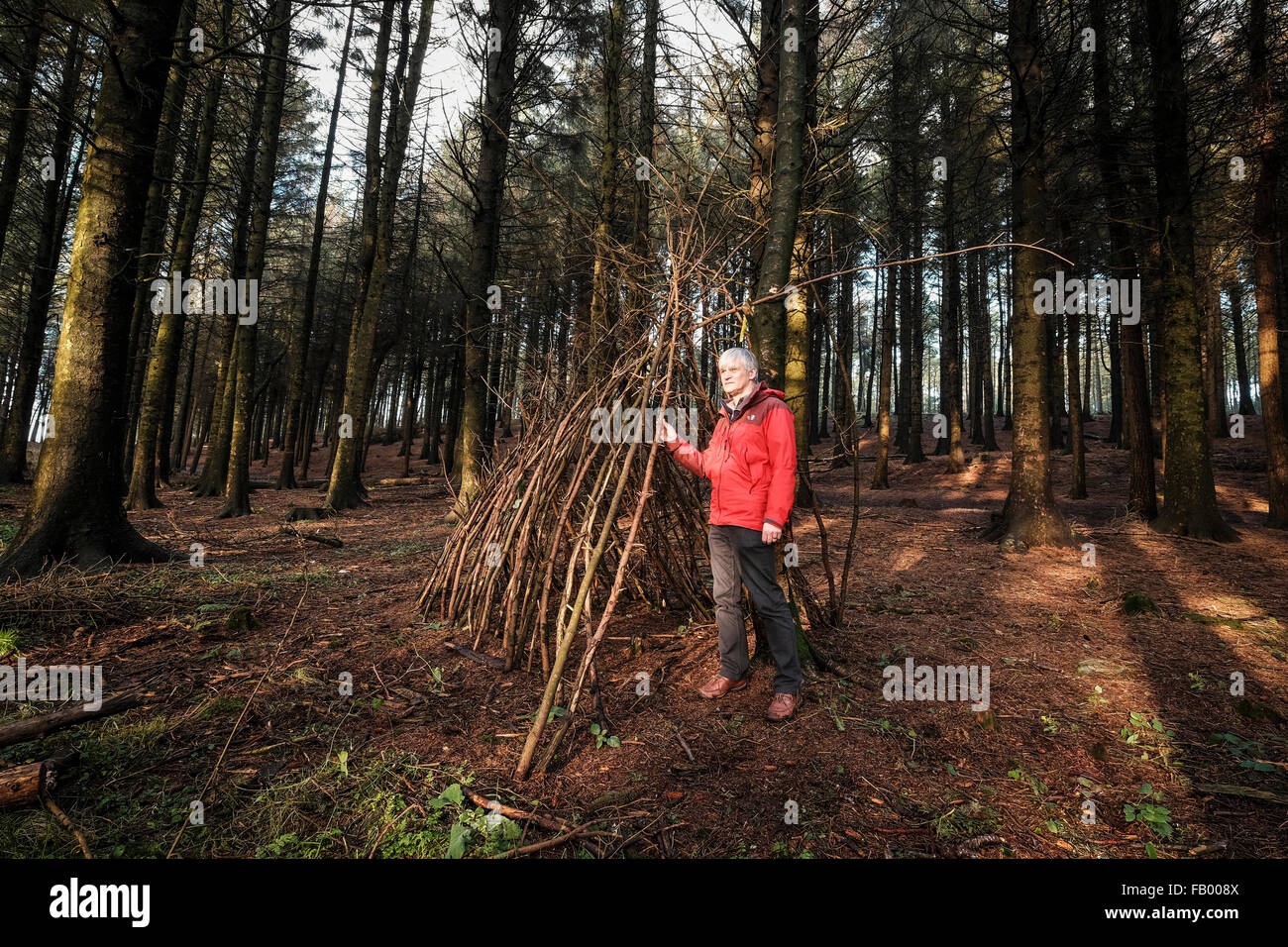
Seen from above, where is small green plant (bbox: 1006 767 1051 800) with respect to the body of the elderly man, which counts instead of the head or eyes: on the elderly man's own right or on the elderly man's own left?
on the elderly man's own left

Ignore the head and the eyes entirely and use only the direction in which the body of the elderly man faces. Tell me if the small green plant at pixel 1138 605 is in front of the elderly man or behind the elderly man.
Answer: behind

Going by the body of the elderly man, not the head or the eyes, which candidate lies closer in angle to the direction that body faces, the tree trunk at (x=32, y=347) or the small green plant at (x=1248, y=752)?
the tree trunk

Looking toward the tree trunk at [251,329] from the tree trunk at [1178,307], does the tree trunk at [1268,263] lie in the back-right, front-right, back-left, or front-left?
back-right

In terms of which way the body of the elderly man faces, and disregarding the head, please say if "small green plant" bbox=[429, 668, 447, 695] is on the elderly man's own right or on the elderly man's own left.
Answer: on the elderly man's own right

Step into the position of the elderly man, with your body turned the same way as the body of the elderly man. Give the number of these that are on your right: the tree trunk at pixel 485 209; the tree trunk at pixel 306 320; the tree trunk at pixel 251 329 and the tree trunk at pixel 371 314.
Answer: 4

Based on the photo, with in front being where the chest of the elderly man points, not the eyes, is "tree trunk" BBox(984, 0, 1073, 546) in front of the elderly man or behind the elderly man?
behind

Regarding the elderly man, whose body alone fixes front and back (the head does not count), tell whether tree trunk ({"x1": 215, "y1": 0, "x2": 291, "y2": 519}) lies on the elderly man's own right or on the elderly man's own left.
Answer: on the elderly man's own right

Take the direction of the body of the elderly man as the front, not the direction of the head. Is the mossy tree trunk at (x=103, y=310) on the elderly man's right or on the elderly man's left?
on the elderly man's right

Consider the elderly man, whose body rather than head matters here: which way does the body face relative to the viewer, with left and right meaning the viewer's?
facing the viewer and to the left of the viewer

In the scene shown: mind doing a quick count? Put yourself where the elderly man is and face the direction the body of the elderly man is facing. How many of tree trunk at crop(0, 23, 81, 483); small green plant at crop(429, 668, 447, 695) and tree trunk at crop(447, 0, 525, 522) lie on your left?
0

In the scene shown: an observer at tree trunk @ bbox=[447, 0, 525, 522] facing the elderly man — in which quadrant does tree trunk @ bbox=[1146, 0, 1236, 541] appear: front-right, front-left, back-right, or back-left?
front-left

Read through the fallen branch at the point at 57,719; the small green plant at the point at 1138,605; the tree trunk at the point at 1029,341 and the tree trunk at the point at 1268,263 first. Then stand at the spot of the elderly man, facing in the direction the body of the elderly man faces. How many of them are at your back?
3
